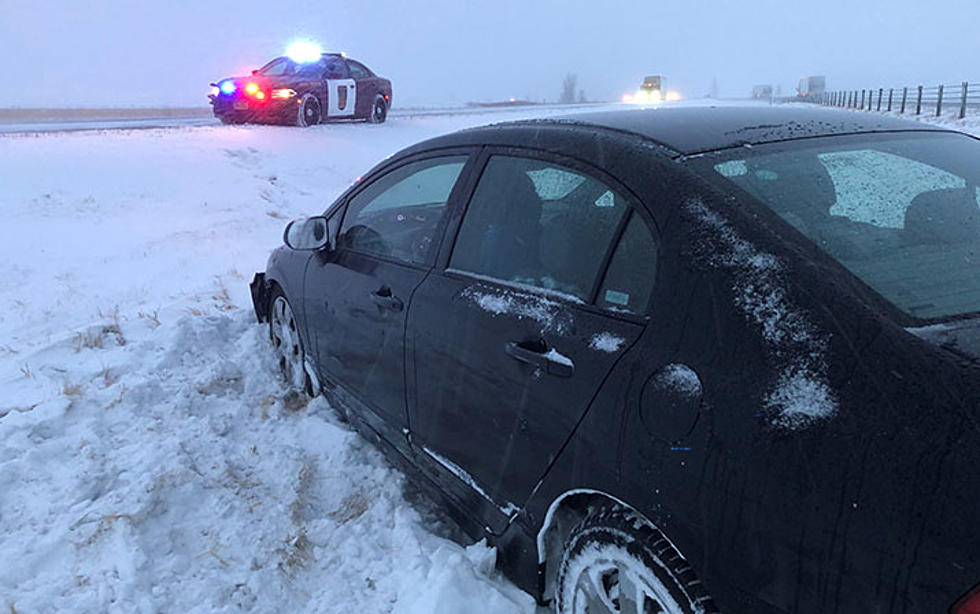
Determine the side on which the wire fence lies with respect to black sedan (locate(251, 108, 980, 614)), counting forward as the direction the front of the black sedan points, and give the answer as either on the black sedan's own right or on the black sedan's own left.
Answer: on the black sedan's own right

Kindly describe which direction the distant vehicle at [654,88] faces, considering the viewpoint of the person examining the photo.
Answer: facing the viewer

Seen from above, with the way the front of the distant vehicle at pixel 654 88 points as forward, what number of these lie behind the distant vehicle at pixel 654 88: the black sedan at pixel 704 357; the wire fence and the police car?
0

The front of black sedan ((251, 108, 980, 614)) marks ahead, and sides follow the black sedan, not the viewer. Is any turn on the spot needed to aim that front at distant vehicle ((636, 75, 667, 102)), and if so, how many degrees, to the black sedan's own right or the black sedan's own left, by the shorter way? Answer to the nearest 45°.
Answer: approximately 45° to the black sedan's own right

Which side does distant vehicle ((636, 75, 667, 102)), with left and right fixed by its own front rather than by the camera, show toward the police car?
front

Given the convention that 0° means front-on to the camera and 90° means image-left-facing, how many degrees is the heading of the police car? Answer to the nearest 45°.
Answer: approximately 45°

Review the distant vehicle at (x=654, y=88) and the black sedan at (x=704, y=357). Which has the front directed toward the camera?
the distant vehicle

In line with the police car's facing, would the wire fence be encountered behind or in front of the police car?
behind

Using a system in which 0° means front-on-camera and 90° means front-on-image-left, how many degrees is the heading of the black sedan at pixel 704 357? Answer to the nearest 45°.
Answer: approximately 135°

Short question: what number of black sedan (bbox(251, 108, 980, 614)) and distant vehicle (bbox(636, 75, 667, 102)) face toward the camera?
1

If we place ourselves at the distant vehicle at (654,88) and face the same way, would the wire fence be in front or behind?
in front

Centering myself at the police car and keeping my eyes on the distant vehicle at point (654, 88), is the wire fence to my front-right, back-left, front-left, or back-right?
front-right

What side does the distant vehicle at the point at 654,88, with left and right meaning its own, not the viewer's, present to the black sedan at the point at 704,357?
front

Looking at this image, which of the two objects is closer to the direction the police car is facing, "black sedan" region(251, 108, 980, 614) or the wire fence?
the black sedan

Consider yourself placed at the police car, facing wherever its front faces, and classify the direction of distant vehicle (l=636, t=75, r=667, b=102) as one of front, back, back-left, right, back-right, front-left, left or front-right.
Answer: back
